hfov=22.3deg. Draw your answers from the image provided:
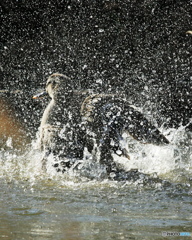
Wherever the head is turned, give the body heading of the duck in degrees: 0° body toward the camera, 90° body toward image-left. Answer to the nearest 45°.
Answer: approximately 90°

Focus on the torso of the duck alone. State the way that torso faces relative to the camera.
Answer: to the viewer's left
